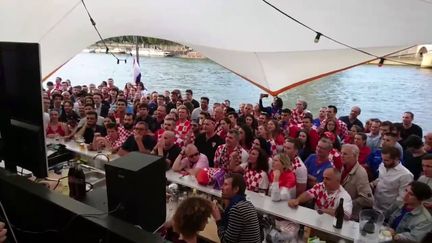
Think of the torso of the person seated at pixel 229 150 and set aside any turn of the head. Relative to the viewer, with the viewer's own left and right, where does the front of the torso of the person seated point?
facing the viewer and to the left of the viewer

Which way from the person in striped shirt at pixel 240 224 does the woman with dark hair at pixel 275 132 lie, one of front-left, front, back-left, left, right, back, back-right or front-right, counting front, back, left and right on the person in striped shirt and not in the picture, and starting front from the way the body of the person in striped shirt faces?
right

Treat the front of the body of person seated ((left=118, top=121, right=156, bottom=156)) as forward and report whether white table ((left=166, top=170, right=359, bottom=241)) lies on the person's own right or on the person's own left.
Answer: on the person's own left

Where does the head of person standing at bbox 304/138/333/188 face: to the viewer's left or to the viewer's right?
to the viewer's left

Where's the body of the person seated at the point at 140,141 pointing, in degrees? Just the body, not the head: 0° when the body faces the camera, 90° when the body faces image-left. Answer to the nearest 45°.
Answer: approximately 45°

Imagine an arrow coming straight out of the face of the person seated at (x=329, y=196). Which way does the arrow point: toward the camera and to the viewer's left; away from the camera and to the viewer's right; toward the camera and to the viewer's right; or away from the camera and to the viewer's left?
toward the camera and to the viewer's left

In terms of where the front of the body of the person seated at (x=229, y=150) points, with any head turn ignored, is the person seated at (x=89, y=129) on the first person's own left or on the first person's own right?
on the first person's own right

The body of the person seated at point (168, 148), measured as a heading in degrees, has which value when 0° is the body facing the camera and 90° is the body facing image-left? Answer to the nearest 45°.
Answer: approximately 45°

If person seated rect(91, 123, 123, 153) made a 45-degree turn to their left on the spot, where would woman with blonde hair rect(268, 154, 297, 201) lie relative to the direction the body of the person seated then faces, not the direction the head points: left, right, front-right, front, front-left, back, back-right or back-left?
front-left
